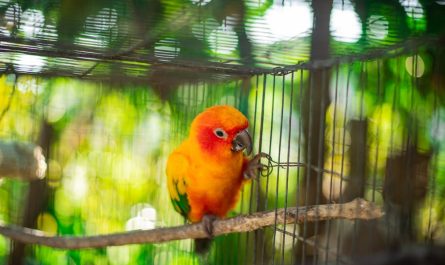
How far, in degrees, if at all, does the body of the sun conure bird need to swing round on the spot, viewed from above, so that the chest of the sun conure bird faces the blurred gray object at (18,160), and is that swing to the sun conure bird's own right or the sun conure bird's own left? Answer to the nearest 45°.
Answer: approximately 135° to the sun conure bird's own right

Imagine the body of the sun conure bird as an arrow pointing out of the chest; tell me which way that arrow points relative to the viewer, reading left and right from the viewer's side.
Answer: facing the viewer and to the right of the viewer
